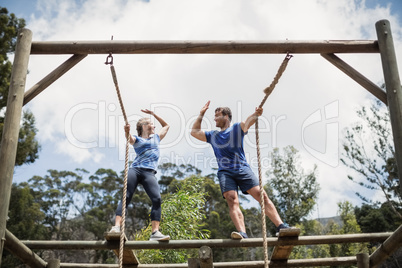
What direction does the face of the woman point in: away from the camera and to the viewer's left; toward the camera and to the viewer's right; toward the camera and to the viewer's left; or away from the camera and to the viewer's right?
toward the camera and to the viewer's right

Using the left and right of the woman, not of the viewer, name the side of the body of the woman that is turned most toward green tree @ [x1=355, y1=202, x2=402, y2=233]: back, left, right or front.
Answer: left

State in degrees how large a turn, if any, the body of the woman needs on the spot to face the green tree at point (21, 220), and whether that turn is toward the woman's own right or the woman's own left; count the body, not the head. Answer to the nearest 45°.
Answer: approximately 135° to the woman's own left

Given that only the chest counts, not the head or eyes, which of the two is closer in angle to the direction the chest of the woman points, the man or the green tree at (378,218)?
the man

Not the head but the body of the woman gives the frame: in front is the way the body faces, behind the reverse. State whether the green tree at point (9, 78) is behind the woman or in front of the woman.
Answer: behind

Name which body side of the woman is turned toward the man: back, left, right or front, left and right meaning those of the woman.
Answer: left

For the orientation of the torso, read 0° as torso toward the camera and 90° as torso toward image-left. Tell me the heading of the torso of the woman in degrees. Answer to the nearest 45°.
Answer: approximately 315°

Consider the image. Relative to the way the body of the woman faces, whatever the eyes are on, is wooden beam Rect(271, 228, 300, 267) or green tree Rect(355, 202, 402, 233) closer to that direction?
the wooden beam
